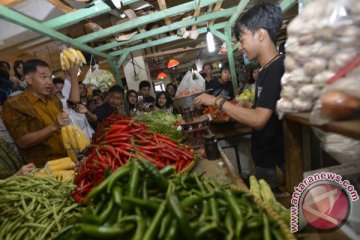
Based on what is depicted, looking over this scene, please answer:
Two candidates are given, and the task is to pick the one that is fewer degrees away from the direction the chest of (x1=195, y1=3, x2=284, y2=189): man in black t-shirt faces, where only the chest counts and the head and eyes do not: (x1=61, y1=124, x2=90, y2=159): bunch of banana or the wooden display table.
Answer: the bunch of banana

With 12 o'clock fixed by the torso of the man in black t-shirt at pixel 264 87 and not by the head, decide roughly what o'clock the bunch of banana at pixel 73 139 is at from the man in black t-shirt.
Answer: The bunch of banana is roughly at 12 o'clock from the man in black t-shirt.

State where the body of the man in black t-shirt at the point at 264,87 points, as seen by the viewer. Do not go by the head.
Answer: to the viewer's left

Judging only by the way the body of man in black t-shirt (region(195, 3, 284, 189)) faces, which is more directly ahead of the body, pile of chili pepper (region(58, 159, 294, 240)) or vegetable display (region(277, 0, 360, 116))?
the pile of chili pepper

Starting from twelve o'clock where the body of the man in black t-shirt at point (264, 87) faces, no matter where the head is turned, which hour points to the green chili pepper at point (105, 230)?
The green chili pepper is roughly at 10 o'clock from the man in black t-shirt.

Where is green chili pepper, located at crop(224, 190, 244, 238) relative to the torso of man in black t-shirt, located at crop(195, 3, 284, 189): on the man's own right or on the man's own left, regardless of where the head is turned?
on the man's own left

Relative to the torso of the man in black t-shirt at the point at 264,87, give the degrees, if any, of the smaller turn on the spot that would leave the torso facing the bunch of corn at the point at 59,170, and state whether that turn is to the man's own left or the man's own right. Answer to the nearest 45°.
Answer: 0° — they already face it

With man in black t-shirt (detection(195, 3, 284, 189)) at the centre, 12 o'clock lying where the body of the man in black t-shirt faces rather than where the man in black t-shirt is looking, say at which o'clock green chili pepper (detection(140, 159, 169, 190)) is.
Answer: The green chili pepper is roughly at 10 o'clock from the man in black t-shirt.

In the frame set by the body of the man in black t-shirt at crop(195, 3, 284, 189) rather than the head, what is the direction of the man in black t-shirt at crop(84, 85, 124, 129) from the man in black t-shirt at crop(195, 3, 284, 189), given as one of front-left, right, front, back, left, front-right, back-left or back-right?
front-right

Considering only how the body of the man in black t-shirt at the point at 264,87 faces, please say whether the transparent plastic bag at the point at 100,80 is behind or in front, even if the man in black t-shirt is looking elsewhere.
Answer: in front
